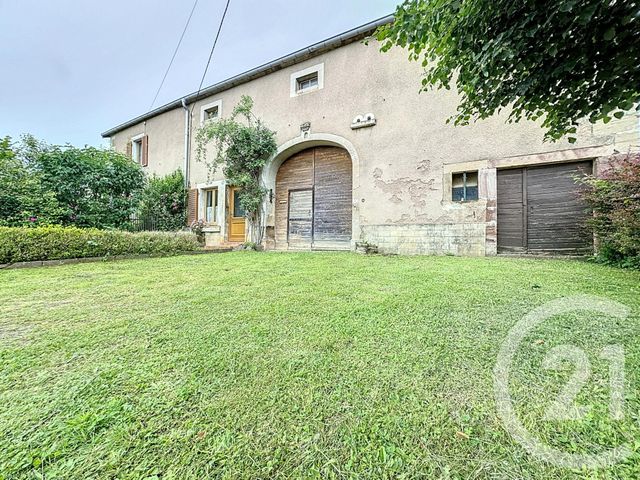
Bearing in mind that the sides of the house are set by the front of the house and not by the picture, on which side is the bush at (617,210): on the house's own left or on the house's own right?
on the house's own left

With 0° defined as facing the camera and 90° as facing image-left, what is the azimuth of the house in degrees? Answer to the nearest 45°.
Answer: approximately 45°

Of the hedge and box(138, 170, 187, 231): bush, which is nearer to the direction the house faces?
the hedge

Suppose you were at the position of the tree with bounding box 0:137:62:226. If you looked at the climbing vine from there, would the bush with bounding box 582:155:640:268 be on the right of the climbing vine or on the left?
right

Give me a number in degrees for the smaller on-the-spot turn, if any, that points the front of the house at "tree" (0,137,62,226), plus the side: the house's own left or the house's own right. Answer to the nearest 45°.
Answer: approximately 45° to the house's own right

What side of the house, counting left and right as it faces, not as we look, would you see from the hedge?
front

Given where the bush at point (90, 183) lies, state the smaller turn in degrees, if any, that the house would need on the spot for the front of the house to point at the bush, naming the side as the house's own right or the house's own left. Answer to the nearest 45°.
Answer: approximately 45° to the house's own right
